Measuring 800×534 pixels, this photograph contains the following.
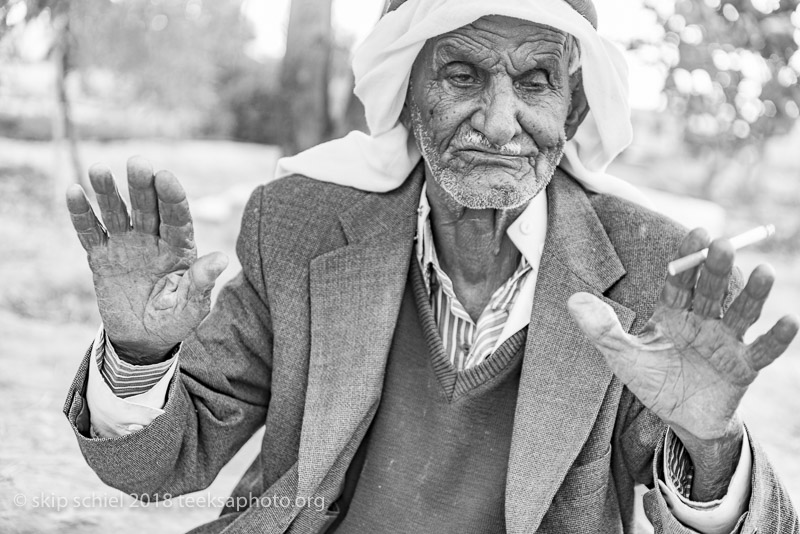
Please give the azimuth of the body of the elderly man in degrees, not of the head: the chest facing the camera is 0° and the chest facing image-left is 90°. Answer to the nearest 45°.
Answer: approximately 0°

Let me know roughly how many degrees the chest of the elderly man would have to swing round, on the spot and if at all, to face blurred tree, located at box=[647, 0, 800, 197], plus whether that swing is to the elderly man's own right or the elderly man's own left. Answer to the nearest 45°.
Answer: approximately 135° to the elderly man's own left

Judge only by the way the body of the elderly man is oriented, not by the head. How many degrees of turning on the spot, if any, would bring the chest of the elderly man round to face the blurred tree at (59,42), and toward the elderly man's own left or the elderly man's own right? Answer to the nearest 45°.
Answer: approximately 135° to the elderly man's own right
